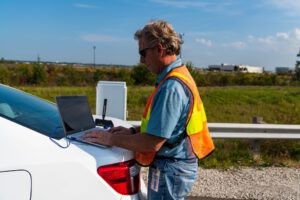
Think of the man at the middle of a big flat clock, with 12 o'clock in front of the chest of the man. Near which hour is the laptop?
The laptop is roughly at 1 o'clock from the man.

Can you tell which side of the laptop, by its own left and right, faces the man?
front

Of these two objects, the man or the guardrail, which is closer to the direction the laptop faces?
the man

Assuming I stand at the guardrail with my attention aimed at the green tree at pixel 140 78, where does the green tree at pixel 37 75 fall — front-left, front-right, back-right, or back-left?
front-left

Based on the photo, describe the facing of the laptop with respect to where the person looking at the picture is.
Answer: facing the viewer and to the right of the viewer

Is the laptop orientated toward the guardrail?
no

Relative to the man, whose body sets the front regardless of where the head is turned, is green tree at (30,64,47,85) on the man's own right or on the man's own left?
on the man's own right

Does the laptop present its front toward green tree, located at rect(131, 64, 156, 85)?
no

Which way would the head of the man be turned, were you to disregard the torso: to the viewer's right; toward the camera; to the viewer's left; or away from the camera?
to the viewer's left

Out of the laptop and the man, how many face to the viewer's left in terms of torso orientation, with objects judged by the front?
1

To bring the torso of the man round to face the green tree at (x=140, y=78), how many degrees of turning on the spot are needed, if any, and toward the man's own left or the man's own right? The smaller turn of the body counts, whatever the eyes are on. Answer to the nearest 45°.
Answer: approximately 90° to the man's own right

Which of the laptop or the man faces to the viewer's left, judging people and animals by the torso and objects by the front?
the man

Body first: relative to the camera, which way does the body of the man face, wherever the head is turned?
to the viewer's left

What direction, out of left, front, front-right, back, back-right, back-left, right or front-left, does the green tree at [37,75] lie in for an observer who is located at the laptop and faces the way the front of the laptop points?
back-left
